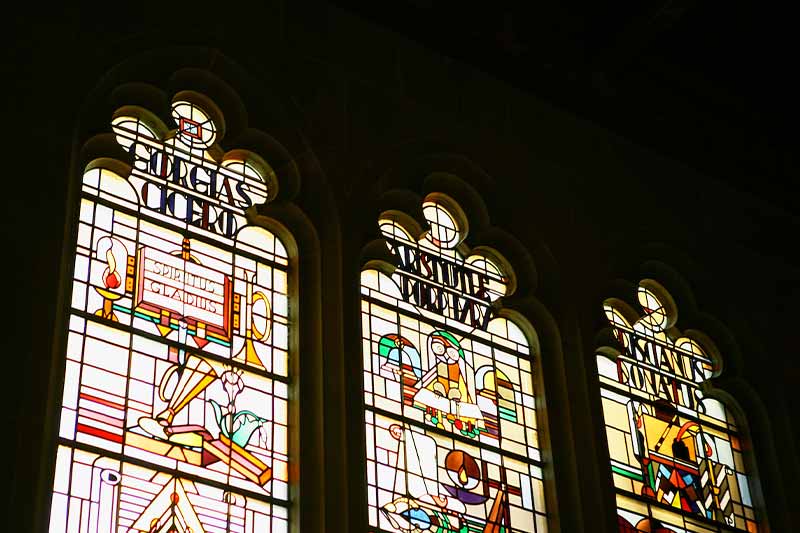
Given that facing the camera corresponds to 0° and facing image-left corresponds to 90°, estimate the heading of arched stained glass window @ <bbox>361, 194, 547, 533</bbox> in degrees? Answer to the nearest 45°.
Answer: approximately 315°

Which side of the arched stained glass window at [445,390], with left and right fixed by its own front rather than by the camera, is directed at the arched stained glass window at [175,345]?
right

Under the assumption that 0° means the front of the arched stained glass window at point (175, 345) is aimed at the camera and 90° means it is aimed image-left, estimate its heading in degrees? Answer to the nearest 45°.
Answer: approximately 315°

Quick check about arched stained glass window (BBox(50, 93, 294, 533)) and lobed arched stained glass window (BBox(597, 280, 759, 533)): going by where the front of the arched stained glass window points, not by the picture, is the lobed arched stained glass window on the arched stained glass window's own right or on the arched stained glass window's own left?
on the arched stained glass window's own left

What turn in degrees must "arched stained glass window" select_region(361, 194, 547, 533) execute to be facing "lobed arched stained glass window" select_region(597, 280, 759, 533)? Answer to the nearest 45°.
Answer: approximately 90° to its left
